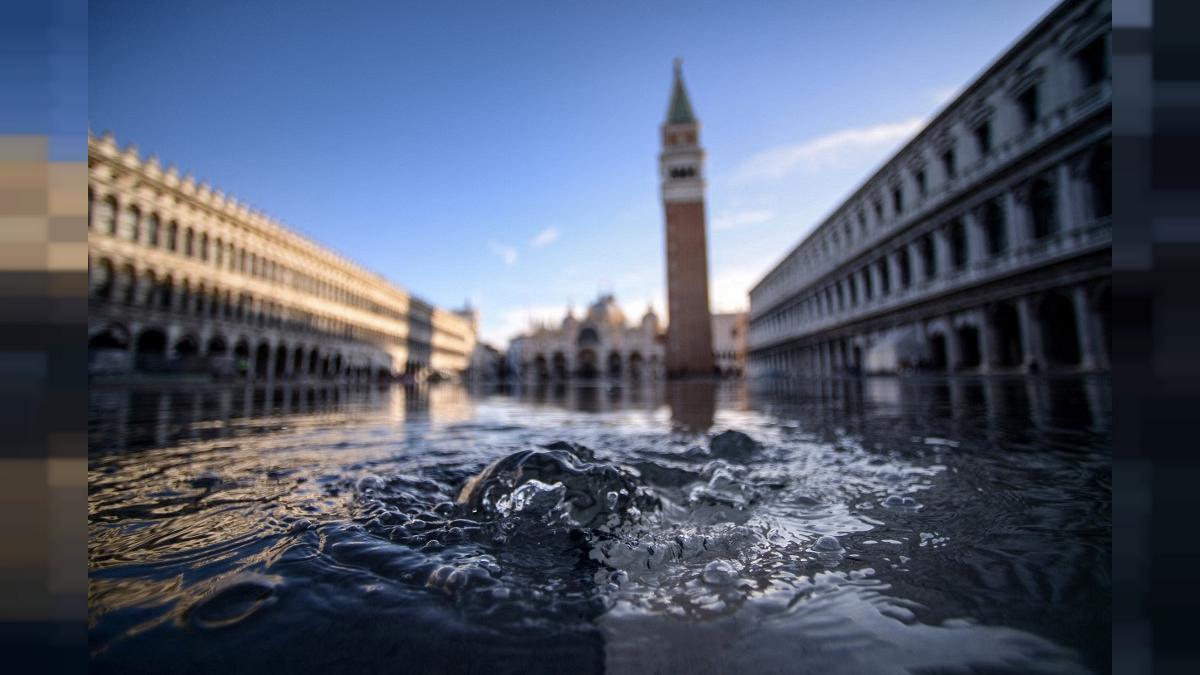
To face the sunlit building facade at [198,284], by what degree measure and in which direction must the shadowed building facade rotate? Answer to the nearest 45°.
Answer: approximately 45° to its right

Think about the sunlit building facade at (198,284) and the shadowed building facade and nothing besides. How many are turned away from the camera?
0

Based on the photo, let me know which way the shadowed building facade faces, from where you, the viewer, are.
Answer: facing the viewer and to the left of the viewer

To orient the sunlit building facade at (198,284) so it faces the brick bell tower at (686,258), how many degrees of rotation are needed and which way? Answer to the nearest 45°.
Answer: approximately 45° to its left

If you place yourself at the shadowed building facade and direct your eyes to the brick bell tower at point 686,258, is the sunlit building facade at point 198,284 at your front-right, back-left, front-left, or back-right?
front-left

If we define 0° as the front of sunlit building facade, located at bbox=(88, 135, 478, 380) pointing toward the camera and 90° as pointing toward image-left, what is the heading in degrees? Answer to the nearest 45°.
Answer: approximately 315°

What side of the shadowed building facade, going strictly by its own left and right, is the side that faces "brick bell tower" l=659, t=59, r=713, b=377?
right

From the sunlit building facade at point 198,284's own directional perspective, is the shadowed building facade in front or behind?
in front

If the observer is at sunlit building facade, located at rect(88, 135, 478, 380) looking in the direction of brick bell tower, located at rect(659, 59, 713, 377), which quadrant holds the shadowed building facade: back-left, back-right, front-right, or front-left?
front-right
